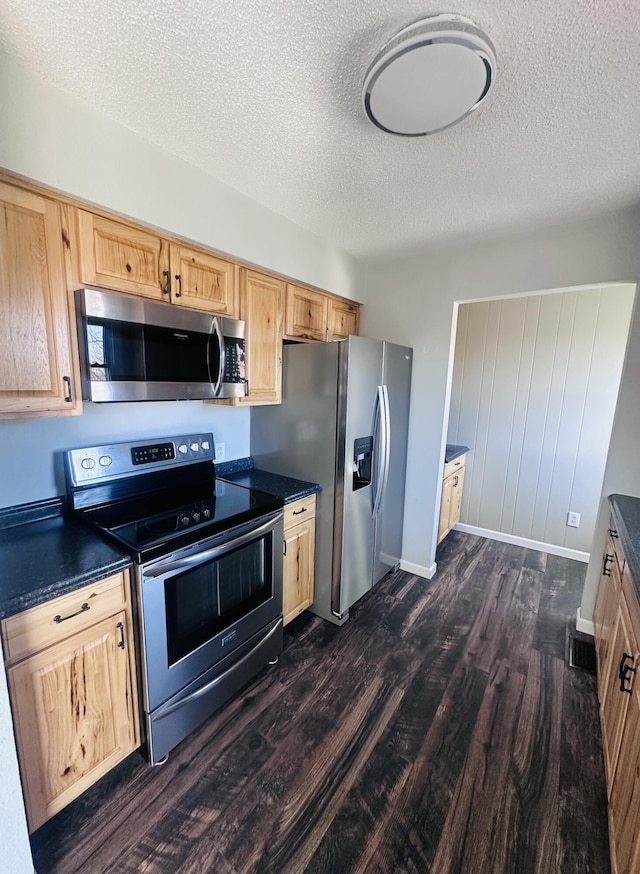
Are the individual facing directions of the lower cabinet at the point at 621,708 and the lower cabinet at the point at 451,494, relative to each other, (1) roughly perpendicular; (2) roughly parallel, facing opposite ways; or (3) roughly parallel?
roughly parallel, facing opposite ways

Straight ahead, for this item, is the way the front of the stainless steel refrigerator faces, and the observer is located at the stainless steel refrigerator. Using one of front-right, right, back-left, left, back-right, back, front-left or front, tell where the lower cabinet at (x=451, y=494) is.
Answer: left

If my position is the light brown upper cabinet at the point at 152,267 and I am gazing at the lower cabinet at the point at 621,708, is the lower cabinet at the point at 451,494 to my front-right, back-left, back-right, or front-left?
front-left

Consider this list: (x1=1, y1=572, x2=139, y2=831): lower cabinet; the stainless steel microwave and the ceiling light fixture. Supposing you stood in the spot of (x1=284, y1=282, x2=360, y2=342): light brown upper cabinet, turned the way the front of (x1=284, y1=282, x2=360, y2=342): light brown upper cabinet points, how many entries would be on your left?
0

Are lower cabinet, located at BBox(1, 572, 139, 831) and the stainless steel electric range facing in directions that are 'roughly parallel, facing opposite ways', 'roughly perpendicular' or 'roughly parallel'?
roughly parallel

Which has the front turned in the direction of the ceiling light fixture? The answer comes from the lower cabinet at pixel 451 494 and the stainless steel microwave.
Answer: the stainless steel microwave

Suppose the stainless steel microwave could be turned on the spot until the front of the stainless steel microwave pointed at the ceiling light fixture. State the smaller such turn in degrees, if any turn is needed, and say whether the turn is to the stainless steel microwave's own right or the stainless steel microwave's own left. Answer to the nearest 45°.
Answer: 0° — it already faces it

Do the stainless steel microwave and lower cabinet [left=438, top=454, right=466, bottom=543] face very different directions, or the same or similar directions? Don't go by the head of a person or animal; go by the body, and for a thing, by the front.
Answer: same or similar directions

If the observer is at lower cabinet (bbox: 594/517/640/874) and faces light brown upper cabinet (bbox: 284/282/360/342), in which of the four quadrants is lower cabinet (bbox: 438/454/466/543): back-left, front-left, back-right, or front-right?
front-right

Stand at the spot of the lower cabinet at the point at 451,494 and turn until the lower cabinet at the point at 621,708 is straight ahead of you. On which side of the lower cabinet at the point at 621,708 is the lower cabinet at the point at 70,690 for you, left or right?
right

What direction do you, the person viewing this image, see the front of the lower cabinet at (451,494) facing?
facing to the right of the viewer
